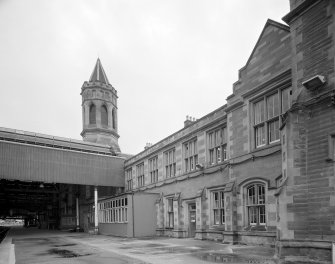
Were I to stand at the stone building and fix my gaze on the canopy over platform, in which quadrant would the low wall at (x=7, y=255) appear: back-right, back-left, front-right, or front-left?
front-left

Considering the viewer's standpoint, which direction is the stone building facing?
facing the viewer and to the left of the viewer

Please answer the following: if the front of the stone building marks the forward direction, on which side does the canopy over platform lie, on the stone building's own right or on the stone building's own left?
on the stone building's own right

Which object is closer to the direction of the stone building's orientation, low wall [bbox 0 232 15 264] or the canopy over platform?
the low wall
